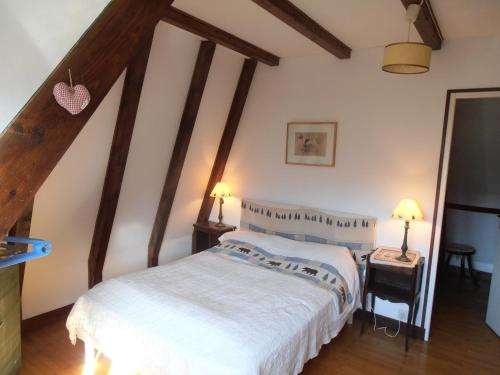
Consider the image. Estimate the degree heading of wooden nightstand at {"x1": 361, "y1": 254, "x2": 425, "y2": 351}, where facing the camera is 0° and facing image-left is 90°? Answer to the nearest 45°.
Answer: approximately 45°

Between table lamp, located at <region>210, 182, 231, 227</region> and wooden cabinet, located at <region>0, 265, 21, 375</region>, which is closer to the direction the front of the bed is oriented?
the wooden cabinet

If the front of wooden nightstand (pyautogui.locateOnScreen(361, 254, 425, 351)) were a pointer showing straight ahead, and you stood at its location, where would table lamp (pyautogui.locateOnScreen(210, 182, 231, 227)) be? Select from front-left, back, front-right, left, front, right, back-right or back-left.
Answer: front-right

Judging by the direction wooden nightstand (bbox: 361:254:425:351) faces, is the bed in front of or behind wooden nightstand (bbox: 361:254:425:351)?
in front

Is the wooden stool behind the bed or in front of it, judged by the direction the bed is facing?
behind

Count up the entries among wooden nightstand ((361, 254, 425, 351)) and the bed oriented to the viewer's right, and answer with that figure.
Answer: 0

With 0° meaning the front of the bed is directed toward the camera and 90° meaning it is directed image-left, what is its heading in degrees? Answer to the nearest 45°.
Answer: approximately 45°

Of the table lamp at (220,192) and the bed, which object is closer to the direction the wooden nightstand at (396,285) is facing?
the bed

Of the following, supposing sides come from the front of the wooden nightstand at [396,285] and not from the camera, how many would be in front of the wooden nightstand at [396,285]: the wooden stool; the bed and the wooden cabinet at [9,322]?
2
